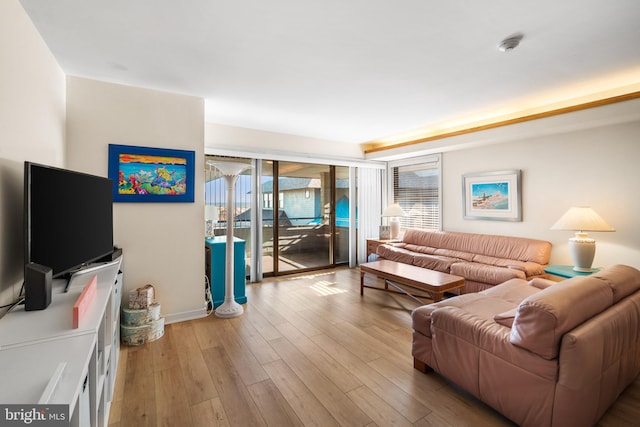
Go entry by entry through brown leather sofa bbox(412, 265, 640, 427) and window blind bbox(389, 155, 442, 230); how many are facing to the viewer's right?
0

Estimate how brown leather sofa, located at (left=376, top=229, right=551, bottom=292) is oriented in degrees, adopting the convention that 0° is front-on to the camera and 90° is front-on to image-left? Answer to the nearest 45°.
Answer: approximately 45°

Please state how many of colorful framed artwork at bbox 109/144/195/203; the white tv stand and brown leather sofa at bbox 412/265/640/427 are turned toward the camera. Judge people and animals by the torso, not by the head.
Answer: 1

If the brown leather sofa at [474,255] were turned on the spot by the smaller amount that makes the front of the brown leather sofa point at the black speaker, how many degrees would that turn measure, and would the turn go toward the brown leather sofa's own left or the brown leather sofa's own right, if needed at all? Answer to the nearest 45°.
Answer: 0° — it already faces it

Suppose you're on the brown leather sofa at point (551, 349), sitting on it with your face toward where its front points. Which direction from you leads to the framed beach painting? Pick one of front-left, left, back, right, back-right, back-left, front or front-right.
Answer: front-right

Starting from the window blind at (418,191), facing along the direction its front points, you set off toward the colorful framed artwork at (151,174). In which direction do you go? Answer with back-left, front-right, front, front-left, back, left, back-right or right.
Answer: front

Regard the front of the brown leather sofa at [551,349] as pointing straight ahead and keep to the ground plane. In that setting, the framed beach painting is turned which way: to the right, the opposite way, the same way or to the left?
to the left

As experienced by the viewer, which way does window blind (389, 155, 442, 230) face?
facing the viewer and to the left of the viewer

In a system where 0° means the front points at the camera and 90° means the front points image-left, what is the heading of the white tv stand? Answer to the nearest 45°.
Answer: approximately 270°

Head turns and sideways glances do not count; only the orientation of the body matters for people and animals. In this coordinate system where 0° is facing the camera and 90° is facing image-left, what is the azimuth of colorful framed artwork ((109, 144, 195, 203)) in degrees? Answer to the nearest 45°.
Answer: approximately 0°

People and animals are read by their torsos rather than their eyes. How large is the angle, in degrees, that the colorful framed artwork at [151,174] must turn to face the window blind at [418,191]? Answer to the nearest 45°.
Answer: approximately 90° to its left
